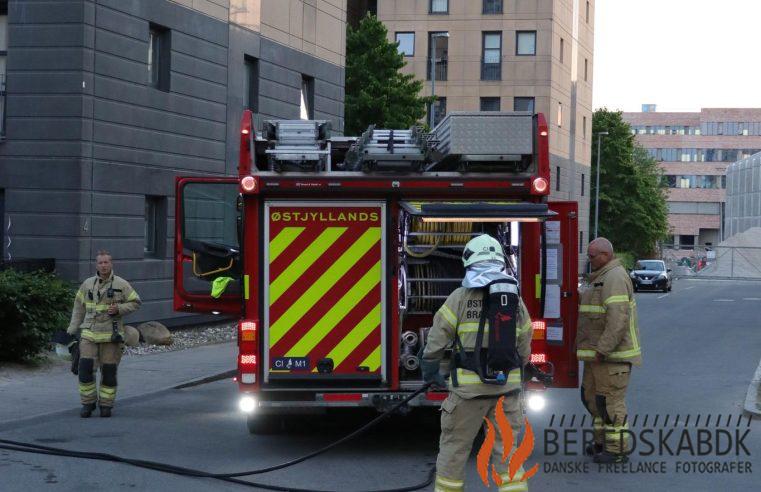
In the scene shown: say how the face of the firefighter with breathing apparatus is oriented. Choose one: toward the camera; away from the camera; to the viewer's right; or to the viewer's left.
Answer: away from the camera

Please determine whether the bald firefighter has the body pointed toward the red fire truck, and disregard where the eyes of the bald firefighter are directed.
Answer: yes

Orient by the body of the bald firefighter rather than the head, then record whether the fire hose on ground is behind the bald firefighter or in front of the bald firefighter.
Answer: in front

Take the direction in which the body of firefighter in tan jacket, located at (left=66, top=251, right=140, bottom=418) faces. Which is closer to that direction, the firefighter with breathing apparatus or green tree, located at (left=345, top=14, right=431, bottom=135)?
the firefighter with breathing apparatus

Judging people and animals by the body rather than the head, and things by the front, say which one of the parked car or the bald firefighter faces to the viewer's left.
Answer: the bald firefighter

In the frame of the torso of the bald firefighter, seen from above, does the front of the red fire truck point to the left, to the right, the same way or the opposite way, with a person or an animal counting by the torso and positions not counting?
to the right

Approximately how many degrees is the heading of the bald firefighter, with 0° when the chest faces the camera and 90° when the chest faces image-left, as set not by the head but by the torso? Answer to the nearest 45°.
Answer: approximately 90°

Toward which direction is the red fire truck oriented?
away from the camera

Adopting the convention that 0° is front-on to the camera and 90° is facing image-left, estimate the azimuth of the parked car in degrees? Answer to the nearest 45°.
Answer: approximately 0°

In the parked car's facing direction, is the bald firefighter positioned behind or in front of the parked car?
in front

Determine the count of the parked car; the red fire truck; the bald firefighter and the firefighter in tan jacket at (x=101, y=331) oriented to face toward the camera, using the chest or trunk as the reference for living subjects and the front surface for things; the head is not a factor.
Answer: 2

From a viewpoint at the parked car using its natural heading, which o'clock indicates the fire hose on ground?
The fire hose on ground is roughly at 12 o'clock from the parked car.
